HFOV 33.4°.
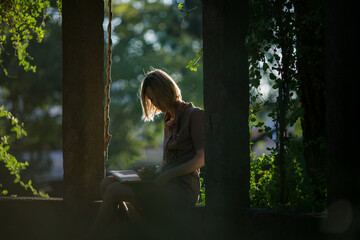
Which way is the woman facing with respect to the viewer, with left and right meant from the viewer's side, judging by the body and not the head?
facing to the left of the viewer

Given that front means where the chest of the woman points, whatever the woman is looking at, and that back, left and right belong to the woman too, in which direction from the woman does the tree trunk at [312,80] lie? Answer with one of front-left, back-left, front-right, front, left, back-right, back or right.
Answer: back
